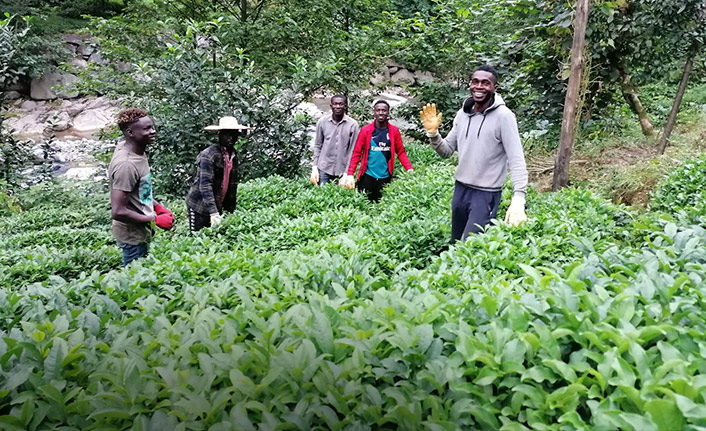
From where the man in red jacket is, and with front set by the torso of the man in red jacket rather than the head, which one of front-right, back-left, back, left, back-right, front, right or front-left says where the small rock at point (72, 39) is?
back-right

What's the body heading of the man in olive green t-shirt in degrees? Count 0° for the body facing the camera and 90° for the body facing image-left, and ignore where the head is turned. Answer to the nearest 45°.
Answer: approximately 270°

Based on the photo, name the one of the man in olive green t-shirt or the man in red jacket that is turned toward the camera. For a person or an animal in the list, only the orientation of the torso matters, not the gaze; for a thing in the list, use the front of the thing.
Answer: the man in red jacket

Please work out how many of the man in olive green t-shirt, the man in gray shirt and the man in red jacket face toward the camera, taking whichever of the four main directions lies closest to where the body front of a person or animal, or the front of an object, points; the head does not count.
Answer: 2

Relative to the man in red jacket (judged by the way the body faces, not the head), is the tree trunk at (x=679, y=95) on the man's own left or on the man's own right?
on the man's own left

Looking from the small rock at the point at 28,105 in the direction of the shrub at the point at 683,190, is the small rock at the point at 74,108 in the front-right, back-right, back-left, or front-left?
front-left

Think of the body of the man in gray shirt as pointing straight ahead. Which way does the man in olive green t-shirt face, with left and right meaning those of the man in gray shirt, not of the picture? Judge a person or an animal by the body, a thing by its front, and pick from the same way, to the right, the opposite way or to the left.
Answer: to the left

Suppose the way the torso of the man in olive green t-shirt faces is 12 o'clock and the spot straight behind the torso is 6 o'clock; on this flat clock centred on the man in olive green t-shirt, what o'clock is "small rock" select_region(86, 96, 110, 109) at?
The small rock is roughly at 9 o'clock from the man in olive green t-shirt.

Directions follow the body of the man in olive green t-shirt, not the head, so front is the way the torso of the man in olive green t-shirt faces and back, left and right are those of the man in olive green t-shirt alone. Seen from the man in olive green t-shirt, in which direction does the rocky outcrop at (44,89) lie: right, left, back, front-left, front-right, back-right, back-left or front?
left

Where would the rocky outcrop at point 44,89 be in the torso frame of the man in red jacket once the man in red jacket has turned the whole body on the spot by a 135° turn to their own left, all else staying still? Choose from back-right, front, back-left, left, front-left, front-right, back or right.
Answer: left

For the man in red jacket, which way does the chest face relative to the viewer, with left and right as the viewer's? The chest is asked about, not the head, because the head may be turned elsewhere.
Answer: facing the viewer

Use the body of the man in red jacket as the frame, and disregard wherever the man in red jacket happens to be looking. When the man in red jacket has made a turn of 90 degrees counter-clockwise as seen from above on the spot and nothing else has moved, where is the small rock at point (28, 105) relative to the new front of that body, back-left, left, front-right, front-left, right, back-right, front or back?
back-left

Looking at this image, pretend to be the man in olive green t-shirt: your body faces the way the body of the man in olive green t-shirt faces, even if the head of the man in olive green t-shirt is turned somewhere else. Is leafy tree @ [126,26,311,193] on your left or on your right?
on your left

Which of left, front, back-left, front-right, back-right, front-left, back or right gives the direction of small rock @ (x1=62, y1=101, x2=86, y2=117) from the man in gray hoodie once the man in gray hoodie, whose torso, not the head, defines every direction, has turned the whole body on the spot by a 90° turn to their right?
front

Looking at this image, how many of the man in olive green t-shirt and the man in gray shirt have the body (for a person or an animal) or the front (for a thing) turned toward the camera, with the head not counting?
1

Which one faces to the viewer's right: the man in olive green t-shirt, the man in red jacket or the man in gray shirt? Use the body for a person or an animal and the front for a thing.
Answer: the man in olive green t-shirt

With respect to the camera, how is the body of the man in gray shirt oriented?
toward the camera

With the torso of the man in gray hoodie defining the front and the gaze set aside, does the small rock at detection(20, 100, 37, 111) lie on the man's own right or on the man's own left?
on the man's own right

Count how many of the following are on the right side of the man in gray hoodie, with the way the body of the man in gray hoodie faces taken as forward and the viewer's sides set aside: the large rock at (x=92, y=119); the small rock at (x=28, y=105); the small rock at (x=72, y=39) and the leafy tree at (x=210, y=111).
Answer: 4

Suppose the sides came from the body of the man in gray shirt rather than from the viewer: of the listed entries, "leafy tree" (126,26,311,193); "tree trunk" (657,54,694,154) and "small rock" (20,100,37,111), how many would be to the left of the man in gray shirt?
1
